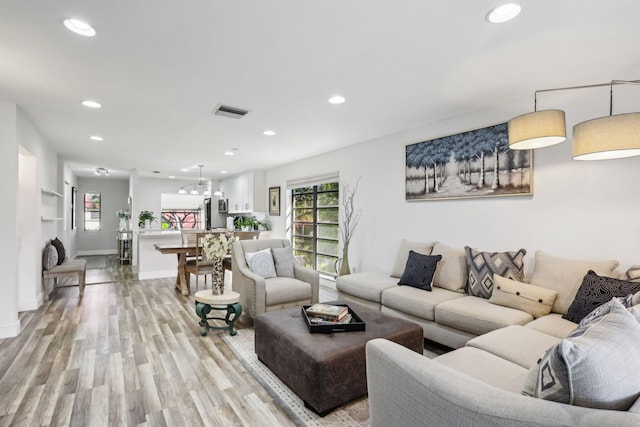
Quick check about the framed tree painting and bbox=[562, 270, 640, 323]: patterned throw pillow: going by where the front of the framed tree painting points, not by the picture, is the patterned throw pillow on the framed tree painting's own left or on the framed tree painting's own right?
on the framed tree painting's own left

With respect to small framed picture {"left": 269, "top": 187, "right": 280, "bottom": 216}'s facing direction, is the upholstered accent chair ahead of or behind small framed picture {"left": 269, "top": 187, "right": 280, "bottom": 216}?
ahead

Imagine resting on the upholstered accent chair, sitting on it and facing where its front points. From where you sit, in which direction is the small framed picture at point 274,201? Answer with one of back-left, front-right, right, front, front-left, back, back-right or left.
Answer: back-left

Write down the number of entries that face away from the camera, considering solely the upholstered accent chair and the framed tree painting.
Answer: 0

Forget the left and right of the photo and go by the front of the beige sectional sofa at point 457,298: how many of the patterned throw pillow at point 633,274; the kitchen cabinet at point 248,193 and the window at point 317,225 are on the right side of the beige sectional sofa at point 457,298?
2

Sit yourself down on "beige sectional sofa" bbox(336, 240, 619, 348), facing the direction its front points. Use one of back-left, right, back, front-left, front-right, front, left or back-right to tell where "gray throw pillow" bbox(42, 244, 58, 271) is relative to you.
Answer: front-right

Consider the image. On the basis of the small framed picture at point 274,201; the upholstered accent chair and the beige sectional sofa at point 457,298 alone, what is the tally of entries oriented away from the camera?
0

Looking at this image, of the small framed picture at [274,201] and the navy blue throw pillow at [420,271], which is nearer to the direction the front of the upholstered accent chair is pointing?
the navy blue throw pillow

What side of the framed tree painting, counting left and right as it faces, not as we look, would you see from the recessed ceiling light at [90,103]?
front

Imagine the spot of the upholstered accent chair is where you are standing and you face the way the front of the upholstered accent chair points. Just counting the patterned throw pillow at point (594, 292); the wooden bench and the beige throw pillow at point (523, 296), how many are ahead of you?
2

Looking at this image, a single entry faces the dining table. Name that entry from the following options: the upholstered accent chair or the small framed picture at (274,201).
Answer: the small framed picture

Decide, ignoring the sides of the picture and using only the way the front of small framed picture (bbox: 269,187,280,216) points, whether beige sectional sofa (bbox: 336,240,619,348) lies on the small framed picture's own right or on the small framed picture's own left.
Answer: on the small framed picture's own left

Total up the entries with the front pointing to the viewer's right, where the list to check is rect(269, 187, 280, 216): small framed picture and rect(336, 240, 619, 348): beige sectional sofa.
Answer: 0

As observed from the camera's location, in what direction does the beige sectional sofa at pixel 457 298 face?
facing the viewer and to the left of the viewer

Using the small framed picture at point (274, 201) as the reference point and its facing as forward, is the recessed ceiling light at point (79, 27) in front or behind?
in front

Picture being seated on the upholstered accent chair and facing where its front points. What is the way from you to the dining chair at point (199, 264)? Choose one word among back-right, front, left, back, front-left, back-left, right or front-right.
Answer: back

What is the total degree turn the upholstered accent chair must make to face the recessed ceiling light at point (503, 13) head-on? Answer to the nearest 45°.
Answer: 0° — it already faces it

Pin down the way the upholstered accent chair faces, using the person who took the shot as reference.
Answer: facing the viewer and to the right of the viewer
